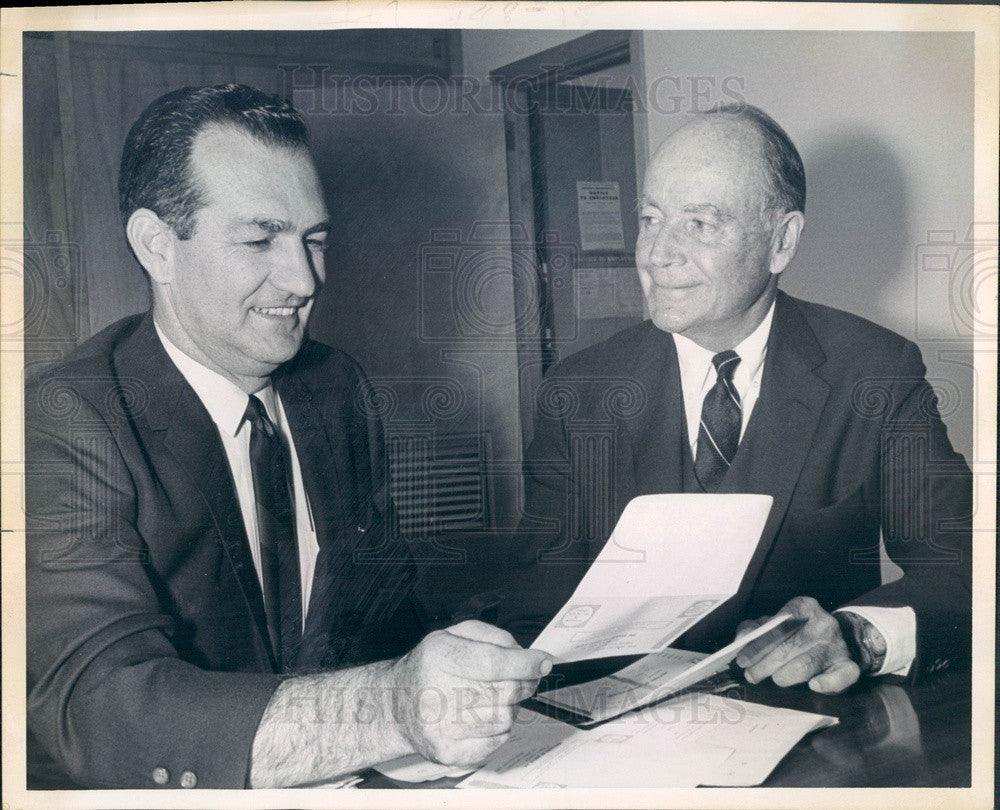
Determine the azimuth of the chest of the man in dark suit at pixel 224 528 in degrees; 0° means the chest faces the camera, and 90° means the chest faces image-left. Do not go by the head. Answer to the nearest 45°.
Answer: approximately 315°

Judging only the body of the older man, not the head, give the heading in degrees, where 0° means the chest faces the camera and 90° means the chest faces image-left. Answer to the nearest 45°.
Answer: approximately 45°

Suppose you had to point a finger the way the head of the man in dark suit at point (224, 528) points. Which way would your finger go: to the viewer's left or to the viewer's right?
to the viewer's right

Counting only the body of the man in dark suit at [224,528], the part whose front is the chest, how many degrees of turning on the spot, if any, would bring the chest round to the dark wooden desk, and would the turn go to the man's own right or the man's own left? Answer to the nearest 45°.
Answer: approximately 45° to the man's own left

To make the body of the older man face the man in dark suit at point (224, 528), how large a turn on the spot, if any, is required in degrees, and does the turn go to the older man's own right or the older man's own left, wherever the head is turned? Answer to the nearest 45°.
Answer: approximately 45° to the older man's own right
